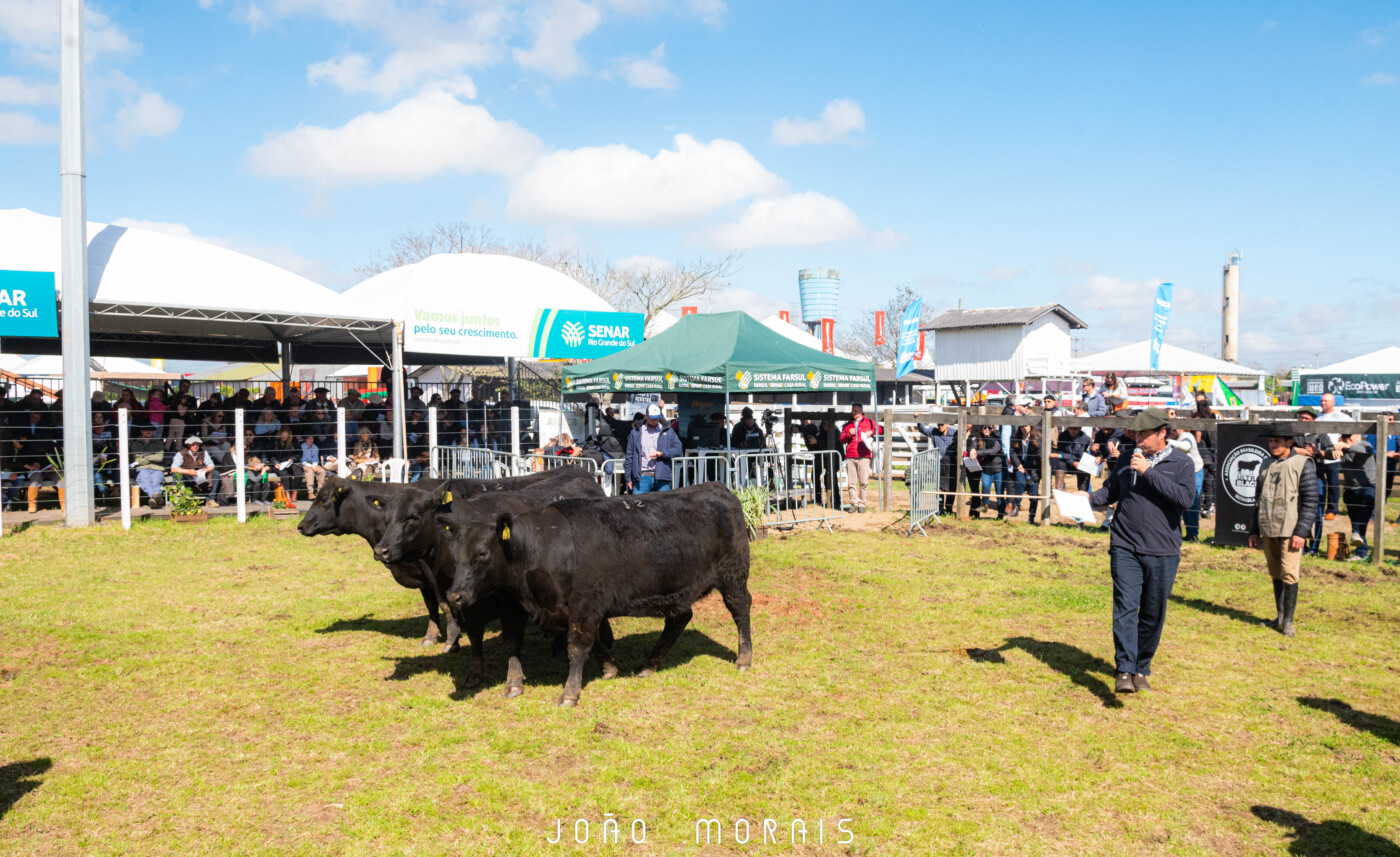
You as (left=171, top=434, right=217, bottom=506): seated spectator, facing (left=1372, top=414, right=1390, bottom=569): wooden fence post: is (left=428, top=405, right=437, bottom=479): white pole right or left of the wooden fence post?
left

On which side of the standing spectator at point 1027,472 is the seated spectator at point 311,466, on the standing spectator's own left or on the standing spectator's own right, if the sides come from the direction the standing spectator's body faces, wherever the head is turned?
on the standing spectator's own right

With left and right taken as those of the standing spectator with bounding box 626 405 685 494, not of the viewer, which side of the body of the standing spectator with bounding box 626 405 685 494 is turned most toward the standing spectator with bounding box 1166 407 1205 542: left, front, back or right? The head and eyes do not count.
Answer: left

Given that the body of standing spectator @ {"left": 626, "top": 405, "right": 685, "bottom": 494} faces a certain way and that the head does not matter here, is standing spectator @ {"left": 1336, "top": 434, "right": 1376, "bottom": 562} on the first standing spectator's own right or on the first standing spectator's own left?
on the first standing spectator's own left

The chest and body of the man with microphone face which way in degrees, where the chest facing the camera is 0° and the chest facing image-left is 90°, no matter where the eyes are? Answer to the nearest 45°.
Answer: approximately 45°

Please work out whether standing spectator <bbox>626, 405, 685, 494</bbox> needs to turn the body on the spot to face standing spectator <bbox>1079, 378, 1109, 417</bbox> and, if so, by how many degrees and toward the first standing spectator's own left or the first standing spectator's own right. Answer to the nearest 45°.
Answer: approximately 135° to the first standing spectator's own left

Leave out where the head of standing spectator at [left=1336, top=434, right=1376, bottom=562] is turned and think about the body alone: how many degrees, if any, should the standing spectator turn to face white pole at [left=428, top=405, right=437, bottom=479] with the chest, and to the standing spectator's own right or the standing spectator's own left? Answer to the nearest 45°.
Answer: approximately 45° to the standing spectator's own right

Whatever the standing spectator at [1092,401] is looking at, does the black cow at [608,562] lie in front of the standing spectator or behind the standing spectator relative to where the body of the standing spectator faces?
in front

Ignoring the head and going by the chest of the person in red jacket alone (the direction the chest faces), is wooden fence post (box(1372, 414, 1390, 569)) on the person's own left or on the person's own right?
on the person's own left
